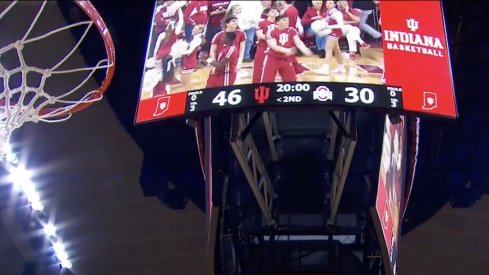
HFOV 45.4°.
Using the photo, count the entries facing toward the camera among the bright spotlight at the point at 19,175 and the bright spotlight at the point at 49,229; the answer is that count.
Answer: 2

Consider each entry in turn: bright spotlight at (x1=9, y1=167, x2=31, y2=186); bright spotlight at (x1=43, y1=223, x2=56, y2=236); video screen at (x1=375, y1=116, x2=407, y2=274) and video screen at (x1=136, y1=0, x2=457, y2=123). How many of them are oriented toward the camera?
3
